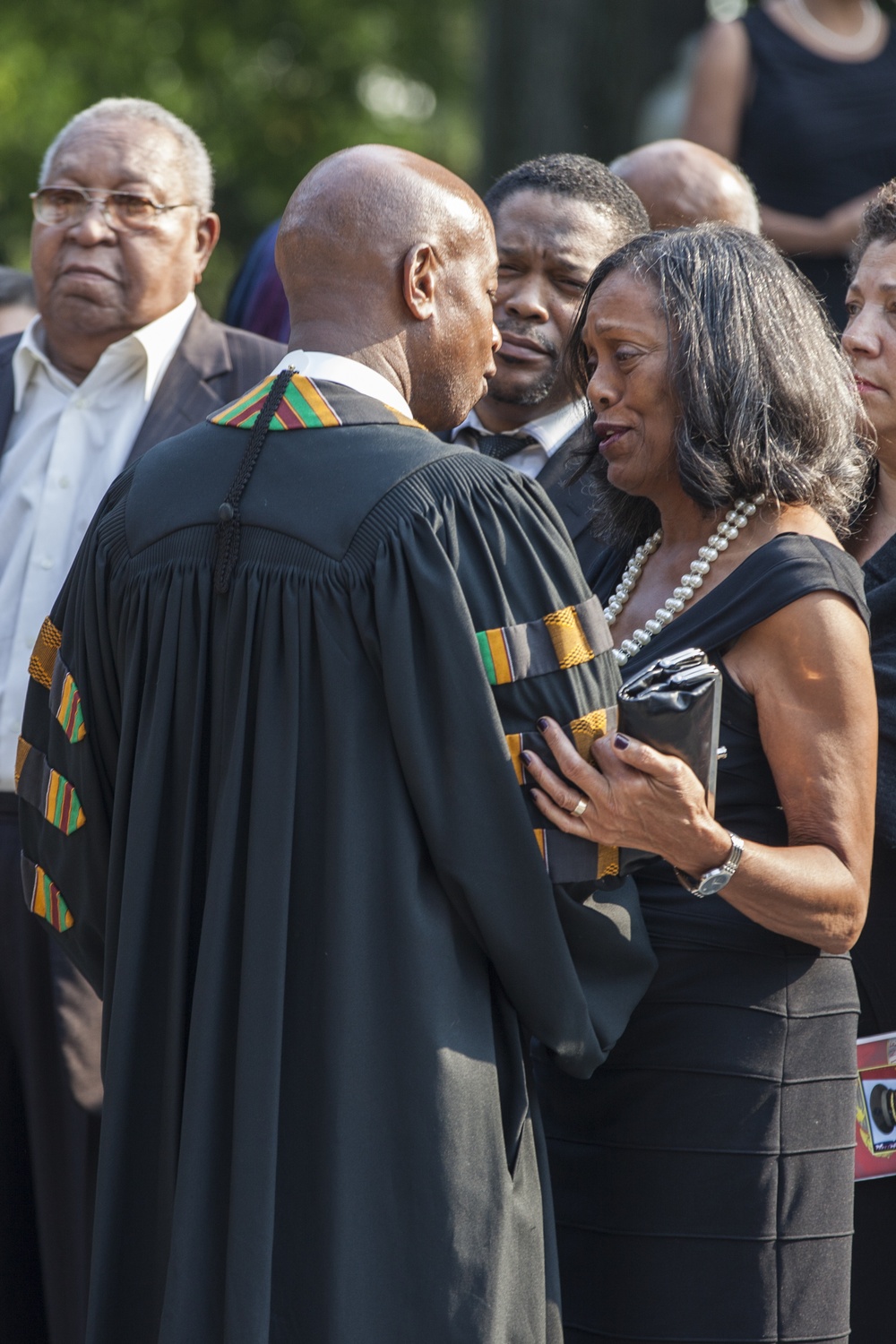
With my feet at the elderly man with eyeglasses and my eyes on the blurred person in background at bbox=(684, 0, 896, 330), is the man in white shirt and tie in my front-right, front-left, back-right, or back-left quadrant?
front-right

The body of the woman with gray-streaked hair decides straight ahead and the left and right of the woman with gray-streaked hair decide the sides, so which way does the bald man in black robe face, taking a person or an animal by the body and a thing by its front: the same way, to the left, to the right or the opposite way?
the opposite way

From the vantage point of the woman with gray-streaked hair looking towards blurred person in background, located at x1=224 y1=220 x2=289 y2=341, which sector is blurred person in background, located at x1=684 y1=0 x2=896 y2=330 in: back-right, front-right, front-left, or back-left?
front-right

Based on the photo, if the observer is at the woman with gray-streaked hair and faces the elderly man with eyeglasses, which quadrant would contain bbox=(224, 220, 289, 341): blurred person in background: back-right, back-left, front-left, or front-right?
front-right

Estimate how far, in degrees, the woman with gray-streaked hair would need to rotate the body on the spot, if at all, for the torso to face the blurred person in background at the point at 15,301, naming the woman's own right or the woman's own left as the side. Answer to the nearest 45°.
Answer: approximately 90° to the woman's own right

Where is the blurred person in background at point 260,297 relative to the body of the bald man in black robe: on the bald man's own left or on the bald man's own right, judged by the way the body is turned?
on the bald man's own left

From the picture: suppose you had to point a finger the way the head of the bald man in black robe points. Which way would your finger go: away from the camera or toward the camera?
away from the camera

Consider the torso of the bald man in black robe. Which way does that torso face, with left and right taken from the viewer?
facing away from the viewer and to the right of the viewer

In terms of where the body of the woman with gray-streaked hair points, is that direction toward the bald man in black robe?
yes

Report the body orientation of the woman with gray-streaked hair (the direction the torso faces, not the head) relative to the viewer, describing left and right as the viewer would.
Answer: facing the viewer and to the left of the viewer

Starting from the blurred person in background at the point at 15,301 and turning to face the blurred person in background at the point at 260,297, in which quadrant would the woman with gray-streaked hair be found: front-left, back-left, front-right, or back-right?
front-right

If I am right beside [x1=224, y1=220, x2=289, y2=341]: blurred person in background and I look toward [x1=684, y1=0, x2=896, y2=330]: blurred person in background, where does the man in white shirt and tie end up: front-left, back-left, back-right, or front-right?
front-right

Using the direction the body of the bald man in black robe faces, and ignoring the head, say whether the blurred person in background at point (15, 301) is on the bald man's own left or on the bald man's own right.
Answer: on the bald man's own left

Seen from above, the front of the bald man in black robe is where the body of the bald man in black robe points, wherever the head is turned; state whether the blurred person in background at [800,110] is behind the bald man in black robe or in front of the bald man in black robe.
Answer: in front

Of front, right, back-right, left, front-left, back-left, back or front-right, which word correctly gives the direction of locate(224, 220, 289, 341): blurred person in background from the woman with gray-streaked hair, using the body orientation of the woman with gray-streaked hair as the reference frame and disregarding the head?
right
